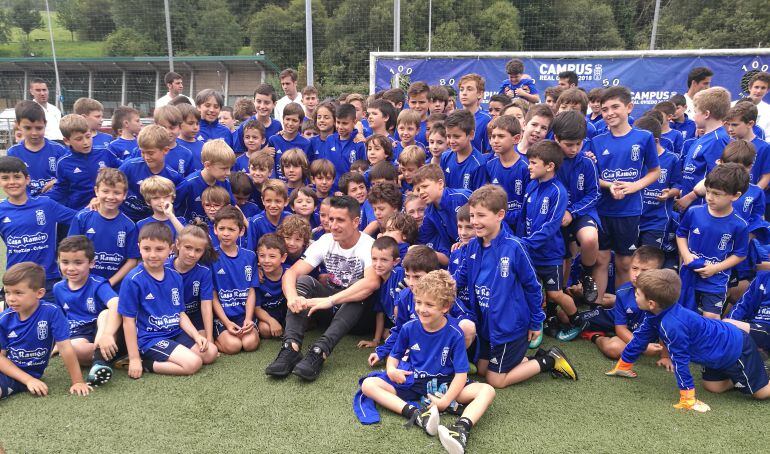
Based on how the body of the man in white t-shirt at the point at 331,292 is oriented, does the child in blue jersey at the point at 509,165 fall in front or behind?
behind

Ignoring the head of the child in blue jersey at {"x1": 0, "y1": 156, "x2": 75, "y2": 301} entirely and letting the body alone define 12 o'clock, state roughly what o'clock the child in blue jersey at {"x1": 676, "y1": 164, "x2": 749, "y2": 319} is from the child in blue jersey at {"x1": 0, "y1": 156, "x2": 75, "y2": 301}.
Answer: the child in blue jersey at {"x1": 676, "y1": 164, "x2": 749, "y2": 319} is roughly at 10 o'clock from the child in blue jersey at {"x1": 0, "y1": 156, "x2": 75, "y2": 301}.

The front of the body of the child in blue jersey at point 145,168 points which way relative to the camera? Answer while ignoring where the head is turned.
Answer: toward the camera

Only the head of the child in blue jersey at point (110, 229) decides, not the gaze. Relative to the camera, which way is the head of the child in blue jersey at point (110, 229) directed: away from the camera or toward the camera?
toward the camera

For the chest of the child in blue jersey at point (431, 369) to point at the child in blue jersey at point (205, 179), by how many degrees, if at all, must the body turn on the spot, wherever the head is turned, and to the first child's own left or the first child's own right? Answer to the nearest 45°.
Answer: approximately 135° to the first child's own right

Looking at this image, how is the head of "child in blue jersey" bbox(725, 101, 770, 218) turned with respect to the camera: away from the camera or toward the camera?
toward the camera

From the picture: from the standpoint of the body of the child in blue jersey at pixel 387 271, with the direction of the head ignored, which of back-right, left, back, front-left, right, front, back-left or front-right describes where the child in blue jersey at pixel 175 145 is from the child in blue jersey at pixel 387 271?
right

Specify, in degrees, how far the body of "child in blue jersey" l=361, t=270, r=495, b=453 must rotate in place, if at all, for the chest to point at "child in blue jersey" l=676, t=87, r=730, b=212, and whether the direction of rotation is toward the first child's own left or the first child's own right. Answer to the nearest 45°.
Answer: approximately 135° to the first child's own left

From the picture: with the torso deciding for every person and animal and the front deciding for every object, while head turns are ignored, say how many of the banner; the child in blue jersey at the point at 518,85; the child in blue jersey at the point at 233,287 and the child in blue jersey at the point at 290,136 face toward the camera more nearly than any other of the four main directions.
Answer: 4

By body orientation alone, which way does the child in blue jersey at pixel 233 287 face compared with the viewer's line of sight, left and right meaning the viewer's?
facing the viewer

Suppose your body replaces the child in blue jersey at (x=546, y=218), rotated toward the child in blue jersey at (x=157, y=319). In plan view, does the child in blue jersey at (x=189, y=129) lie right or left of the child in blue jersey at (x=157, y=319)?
right

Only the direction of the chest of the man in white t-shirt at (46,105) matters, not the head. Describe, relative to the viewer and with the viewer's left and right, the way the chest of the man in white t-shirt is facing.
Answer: facing the viewer and to the right of the viewer

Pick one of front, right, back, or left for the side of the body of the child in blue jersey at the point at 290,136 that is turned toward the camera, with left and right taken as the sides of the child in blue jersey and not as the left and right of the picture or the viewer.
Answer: front
